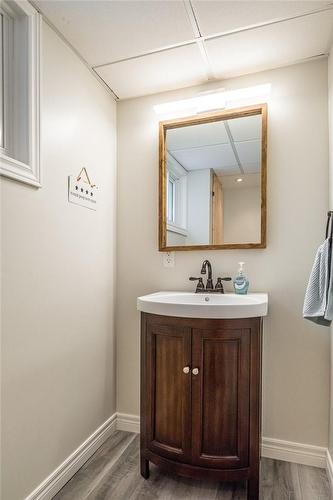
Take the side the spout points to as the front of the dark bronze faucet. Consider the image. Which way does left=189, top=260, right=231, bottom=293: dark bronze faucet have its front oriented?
toward the camera

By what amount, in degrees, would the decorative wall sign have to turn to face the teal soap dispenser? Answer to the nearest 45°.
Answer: approximately 45° to its left

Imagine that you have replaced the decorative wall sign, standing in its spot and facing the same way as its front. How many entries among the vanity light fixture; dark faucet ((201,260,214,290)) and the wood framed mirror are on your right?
0

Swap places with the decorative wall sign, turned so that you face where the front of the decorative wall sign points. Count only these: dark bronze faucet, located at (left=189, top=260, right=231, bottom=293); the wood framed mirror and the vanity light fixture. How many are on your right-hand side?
0

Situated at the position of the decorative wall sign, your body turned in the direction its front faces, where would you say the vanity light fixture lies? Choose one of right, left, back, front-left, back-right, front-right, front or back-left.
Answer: front-left

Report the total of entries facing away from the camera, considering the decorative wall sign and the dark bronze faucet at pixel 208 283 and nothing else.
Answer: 0

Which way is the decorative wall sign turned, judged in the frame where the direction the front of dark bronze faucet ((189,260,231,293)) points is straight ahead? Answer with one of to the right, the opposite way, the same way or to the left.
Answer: to the left

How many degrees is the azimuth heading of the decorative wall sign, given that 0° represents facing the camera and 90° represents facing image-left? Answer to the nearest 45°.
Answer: approximately 315°

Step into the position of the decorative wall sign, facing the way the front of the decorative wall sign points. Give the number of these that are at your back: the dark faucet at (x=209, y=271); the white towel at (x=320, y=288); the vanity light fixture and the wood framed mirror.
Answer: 0

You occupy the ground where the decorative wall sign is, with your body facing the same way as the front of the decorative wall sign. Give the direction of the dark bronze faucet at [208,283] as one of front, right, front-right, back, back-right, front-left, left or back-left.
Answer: front-left
